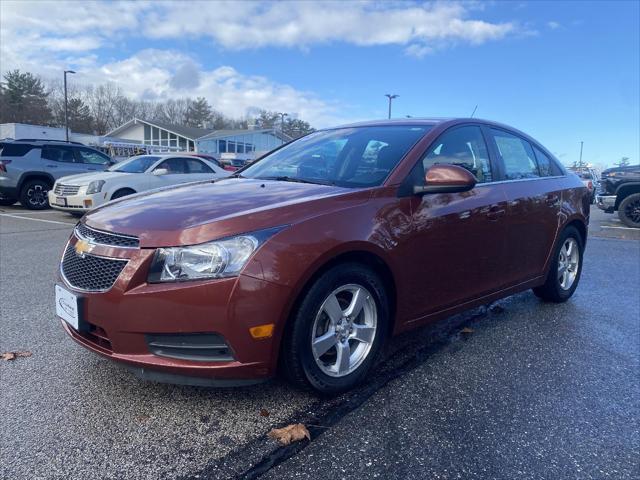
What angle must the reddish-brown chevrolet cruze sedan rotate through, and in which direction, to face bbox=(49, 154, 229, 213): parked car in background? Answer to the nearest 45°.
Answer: approximately 90° to its right

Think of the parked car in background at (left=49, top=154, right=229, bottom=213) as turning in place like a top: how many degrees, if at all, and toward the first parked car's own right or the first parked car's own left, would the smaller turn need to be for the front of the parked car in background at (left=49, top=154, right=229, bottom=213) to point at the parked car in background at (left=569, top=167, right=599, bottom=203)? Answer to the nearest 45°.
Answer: approximately 135° to the first parked car's own left

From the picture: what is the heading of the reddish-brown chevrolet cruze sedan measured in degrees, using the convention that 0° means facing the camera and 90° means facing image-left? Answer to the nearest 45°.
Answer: approximately 45°

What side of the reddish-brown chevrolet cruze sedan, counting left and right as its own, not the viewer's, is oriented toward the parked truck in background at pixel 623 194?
back

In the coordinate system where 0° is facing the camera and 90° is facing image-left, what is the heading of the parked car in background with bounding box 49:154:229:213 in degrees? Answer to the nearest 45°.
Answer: approximately 45°

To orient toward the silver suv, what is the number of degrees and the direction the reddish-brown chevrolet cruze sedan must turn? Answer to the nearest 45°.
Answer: approximately 90° to its right

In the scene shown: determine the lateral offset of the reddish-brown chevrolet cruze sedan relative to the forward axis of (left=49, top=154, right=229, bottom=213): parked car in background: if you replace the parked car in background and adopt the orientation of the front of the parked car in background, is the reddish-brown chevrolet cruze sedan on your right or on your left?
on your left

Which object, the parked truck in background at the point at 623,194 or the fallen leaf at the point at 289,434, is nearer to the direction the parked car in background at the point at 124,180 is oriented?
the fallen leaf

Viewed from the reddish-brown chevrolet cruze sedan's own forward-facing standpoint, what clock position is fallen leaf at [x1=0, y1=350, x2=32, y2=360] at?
The fallen leaf is roughly at 2 o'clock from the reddish-brown chevrolet cruze sedan.

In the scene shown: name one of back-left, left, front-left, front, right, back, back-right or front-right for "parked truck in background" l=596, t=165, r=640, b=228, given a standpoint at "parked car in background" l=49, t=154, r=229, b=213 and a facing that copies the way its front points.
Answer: back-left
